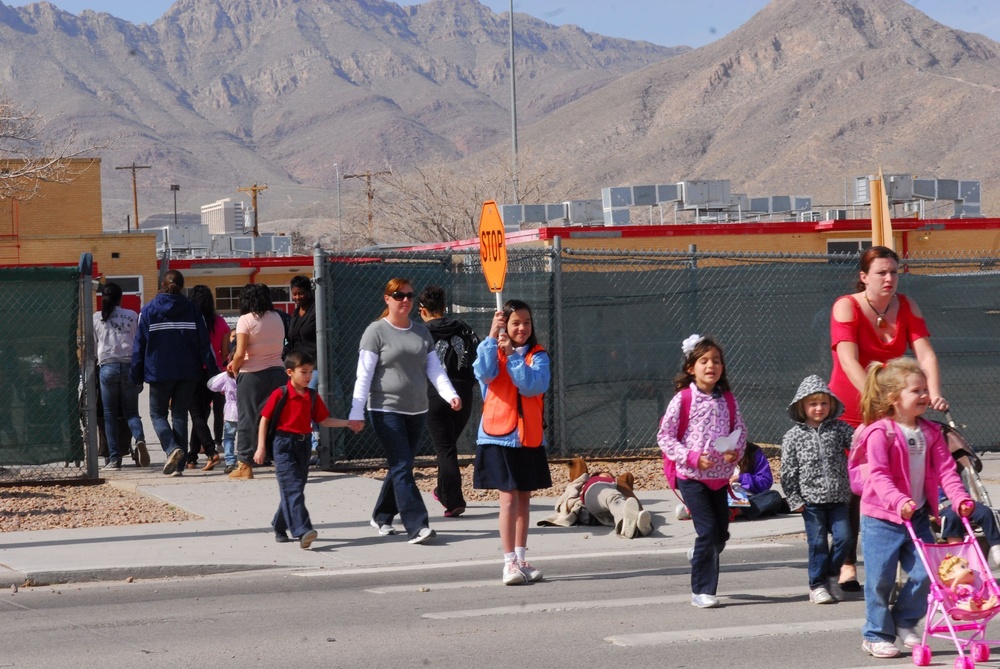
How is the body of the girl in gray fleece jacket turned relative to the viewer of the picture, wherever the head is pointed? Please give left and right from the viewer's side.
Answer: facing the viewer

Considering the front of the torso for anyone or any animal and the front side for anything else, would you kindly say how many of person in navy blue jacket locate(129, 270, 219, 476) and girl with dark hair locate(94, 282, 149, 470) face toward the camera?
0

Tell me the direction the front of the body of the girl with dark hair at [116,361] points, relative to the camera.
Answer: away from the camera

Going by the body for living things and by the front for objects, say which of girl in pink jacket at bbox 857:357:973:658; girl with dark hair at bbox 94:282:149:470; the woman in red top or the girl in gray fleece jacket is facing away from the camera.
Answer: the girl with dark hair

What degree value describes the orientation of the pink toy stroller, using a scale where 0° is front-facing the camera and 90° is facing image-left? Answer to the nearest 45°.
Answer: approximately 315°

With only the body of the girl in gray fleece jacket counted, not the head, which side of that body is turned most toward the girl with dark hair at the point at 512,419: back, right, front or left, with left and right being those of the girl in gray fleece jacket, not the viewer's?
right

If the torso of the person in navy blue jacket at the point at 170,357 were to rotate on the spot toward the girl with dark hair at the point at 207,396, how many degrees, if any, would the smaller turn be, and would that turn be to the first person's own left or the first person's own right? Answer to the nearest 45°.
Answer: approximately 45° to the first person's own right

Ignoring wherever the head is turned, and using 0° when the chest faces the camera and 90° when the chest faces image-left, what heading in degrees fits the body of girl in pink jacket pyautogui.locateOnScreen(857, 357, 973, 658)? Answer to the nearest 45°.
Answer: approximately 315°

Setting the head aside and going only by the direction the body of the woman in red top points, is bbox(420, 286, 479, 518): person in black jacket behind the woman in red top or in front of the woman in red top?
behind

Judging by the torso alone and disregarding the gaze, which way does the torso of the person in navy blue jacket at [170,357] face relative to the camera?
away from the camera

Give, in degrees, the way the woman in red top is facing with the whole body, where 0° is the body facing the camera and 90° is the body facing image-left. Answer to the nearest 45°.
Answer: approximately 315°

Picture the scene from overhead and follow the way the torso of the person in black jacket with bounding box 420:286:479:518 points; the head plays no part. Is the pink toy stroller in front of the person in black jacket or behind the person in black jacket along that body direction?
behind

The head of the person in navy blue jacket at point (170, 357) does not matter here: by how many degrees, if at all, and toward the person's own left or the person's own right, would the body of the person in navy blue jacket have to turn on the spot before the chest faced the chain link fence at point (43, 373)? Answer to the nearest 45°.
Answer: approximately 90° to the person's own left

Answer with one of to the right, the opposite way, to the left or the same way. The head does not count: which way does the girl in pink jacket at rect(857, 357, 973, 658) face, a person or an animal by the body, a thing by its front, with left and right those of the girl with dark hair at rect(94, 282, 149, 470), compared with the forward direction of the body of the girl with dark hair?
the opposite way

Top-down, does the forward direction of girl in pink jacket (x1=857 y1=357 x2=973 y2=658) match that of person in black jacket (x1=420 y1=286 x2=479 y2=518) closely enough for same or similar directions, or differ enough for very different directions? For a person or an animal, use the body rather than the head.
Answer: very different directions
